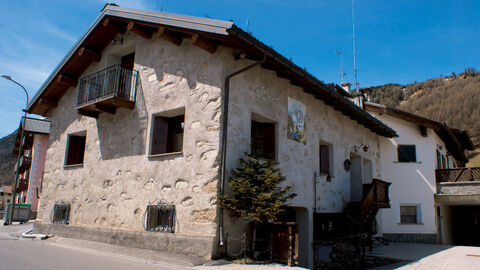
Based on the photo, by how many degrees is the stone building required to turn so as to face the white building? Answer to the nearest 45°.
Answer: approximately 90° to its left

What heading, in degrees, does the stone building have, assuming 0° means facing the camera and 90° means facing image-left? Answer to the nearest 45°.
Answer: approximately 315°

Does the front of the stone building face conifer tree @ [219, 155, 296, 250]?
yes

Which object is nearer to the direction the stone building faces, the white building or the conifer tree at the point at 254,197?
the conifer tree
